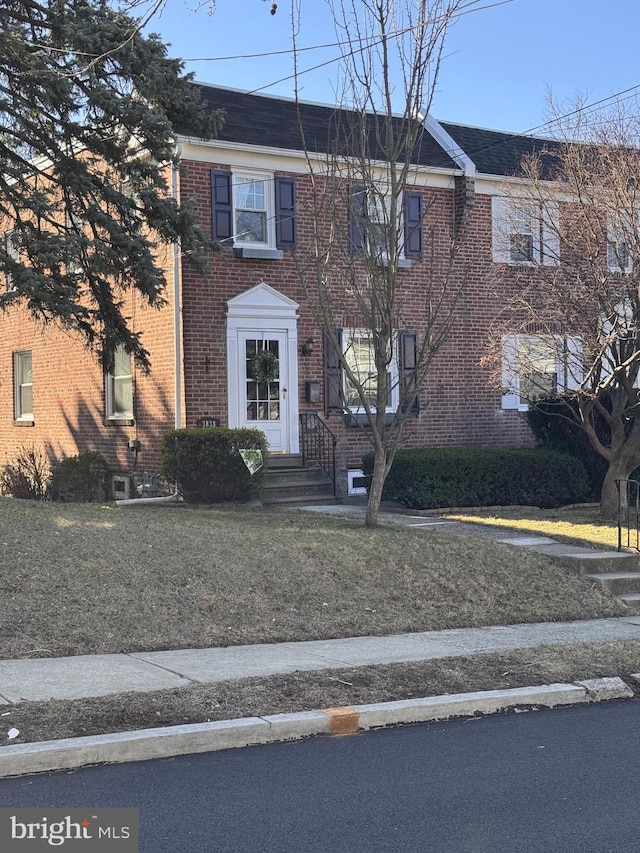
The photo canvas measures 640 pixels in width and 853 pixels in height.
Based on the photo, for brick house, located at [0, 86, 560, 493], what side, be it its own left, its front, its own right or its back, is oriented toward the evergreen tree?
right

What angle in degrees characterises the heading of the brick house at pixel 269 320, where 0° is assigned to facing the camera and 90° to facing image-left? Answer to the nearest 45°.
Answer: approximately 315°

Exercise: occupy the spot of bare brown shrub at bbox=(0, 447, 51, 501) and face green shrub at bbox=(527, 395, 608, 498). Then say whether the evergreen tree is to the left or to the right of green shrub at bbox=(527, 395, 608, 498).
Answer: right

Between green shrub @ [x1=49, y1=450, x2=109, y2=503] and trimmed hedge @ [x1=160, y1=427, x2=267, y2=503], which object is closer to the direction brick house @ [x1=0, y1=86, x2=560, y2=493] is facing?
the trimmed hedge
